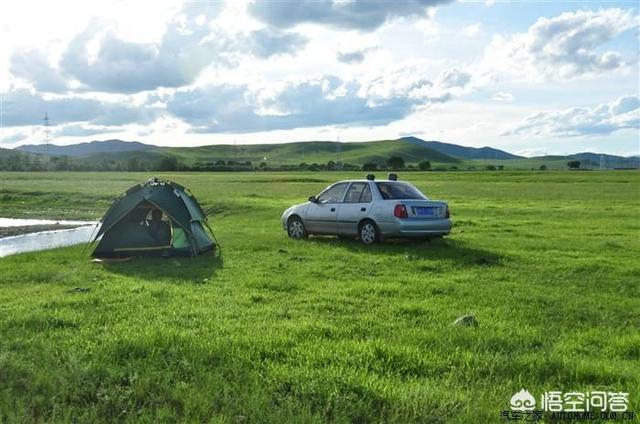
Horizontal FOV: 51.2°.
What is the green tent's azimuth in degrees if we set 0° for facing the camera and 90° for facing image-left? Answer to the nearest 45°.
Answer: approximately 0°

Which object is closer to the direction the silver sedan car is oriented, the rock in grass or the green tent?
the green tent

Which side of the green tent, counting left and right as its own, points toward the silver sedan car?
left

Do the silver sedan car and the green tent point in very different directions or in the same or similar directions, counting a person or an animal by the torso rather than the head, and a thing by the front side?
very different directions

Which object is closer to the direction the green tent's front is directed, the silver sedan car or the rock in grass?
the rock in grass

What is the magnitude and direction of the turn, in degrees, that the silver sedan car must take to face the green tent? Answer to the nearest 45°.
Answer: approximately 45° to its left

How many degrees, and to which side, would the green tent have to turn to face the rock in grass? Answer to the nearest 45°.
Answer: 0° — it already faces it

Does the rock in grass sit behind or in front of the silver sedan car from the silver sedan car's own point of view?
behind

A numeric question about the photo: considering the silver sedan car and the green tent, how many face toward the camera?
1

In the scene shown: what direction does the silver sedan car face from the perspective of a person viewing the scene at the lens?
facing away from the viewer and to the left of the viewer
